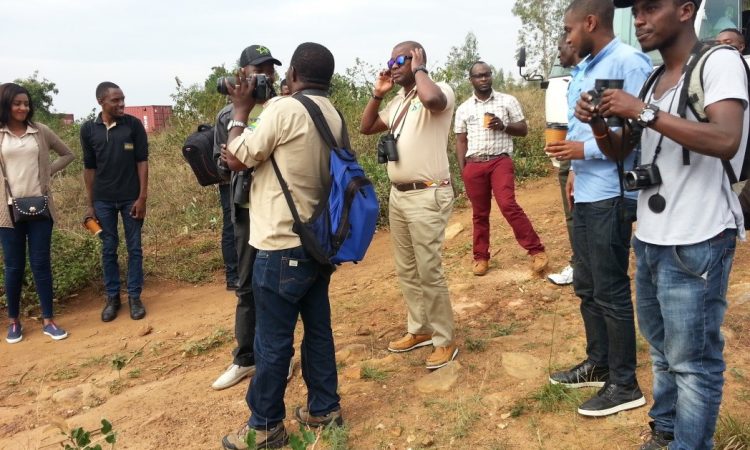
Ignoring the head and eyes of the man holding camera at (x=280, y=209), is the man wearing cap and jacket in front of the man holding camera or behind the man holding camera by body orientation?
in front

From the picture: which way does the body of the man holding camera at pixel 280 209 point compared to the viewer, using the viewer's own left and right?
facing away from the viewer and to the left of the viewer

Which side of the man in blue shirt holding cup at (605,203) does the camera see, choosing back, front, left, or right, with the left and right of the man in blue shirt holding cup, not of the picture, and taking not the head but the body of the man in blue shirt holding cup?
left

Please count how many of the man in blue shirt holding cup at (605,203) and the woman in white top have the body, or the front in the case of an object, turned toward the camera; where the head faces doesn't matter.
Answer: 1

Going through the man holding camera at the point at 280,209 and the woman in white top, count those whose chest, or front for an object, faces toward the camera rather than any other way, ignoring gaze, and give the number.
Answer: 1

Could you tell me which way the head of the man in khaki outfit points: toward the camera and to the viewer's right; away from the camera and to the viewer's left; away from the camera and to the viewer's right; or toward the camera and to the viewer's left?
toward the camera and to the viewer's left

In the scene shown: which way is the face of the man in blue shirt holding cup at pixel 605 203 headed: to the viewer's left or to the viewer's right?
to the viewer's left

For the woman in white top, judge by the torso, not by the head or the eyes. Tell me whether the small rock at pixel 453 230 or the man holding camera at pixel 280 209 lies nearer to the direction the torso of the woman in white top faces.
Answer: the man holding camera

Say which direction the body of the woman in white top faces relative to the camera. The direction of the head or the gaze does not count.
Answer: toward the camera

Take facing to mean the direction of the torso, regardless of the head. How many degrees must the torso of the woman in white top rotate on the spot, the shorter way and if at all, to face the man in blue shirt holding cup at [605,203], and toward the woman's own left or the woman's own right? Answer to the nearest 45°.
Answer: approximately 45° to the woman's own left

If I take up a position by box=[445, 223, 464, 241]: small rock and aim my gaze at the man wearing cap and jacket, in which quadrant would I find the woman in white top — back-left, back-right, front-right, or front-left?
front-right

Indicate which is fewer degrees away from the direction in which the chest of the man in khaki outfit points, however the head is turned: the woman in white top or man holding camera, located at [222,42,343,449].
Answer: the man holding camera

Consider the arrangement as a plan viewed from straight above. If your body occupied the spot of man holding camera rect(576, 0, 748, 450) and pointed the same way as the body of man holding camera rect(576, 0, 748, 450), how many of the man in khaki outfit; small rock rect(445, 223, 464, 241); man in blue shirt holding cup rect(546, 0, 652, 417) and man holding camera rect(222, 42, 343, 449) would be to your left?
0

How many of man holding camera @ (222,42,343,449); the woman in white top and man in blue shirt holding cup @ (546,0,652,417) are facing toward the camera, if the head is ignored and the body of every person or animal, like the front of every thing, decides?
1

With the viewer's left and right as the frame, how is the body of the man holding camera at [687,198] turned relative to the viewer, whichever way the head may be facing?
facing the viewer and to the left of the viewer
